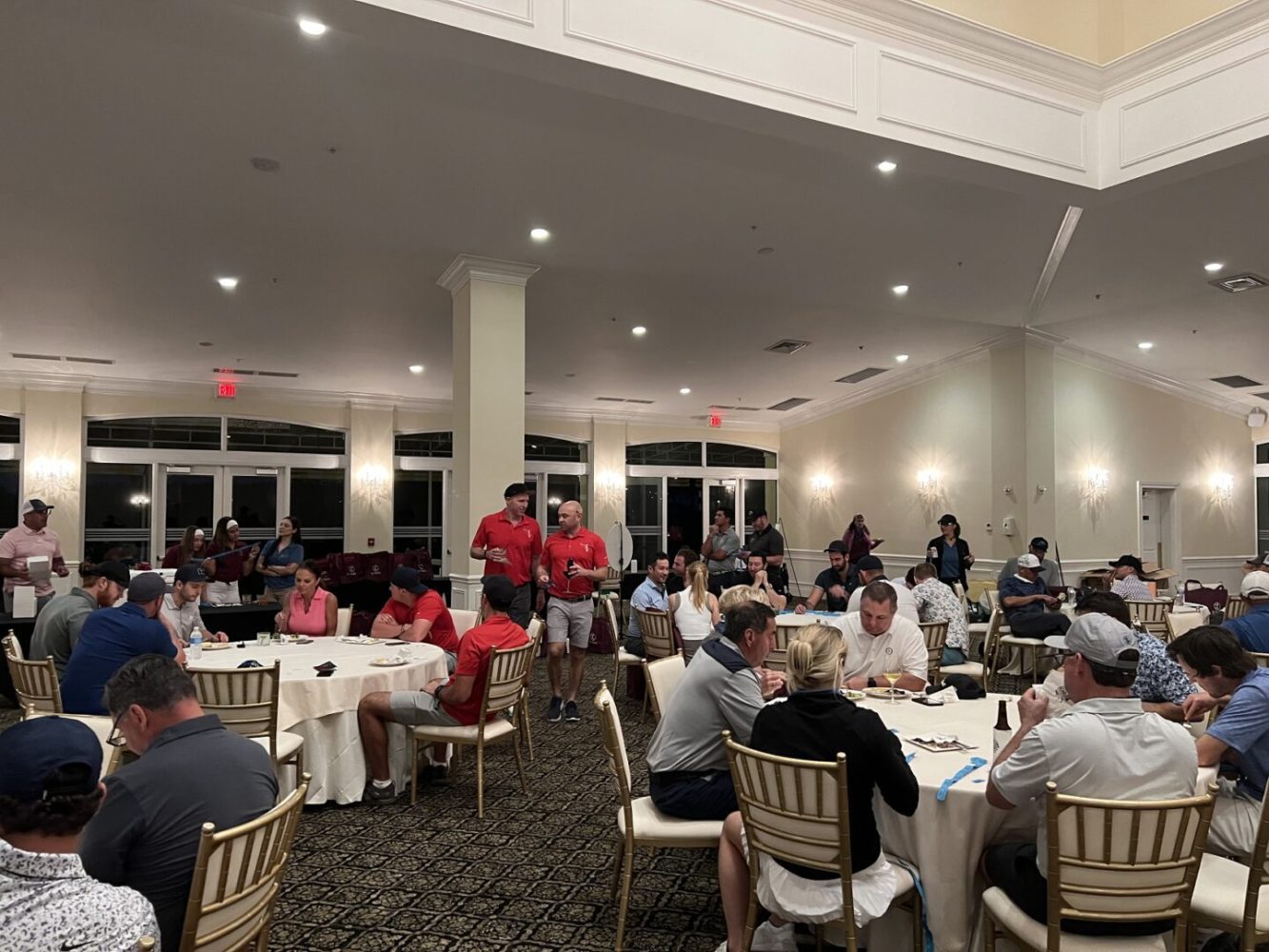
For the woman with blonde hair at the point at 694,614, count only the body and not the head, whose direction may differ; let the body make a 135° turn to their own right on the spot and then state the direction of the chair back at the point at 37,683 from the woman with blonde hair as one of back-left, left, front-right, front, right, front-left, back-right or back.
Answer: right

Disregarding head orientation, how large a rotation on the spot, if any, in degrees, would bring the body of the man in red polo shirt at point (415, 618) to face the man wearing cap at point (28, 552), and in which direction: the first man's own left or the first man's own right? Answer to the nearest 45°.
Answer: approximately 90° to the first man's own right

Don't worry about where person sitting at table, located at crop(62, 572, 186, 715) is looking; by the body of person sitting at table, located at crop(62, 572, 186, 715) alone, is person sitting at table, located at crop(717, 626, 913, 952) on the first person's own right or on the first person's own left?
on the first person's own right

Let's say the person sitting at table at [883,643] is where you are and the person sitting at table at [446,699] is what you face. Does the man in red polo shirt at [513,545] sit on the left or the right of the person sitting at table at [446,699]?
right

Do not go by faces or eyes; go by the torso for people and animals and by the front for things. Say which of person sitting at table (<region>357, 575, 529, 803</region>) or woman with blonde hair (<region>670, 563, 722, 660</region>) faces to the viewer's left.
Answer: the person sitting at table

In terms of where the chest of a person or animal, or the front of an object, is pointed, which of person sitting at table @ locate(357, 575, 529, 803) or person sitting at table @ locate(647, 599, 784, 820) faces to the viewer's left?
person sitting at table @ locate(357, 575, 529, 803)

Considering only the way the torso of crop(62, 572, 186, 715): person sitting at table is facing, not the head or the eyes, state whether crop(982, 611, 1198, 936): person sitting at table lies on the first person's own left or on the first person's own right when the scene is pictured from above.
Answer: on the first person's own right

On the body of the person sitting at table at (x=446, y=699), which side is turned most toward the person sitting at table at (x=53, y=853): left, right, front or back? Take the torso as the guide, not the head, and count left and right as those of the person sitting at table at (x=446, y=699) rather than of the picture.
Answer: left
